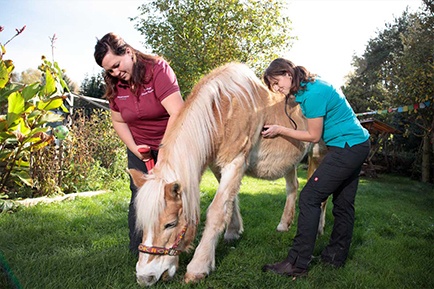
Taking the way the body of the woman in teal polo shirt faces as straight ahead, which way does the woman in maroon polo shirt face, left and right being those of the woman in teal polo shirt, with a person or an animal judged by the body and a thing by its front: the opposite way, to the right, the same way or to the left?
to the left

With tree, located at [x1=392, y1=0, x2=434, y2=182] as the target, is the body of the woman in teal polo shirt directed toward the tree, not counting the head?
no

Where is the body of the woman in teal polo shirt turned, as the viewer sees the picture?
to the viewer's left

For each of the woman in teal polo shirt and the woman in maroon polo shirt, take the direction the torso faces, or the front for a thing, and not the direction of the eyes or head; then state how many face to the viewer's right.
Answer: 0

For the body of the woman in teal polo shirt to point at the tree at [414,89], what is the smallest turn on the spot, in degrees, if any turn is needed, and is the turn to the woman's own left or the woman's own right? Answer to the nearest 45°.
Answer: approximately 90° to the woman's own right

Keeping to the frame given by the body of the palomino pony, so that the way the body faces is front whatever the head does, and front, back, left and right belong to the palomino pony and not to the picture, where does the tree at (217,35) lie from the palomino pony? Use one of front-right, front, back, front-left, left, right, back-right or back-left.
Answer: back-right

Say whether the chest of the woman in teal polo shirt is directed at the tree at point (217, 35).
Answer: no

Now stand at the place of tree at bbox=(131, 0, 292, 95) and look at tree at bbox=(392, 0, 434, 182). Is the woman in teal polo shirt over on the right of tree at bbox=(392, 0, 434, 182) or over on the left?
right

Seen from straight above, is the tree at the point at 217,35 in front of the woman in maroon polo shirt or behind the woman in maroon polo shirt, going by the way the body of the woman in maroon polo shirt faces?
behind

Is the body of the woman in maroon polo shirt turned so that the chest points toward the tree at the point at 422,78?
no

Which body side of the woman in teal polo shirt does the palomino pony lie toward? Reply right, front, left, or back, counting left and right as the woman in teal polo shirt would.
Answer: front

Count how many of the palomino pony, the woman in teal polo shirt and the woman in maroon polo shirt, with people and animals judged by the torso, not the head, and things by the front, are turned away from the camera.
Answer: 0

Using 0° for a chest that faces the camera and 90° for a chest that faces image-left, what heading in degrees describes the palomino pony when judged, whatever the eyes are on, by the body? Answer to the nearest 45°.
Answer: approximately 45°

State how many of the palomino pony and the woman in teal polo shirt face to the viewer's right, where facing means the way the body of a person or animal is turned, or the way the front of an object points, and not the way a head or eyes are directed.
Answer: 0

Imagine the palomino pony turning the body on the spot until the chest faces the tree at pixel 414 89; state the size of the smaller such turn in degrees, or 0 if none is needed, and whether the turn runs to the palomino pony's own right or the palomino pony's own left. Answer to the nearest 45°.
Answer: approximately 180°
